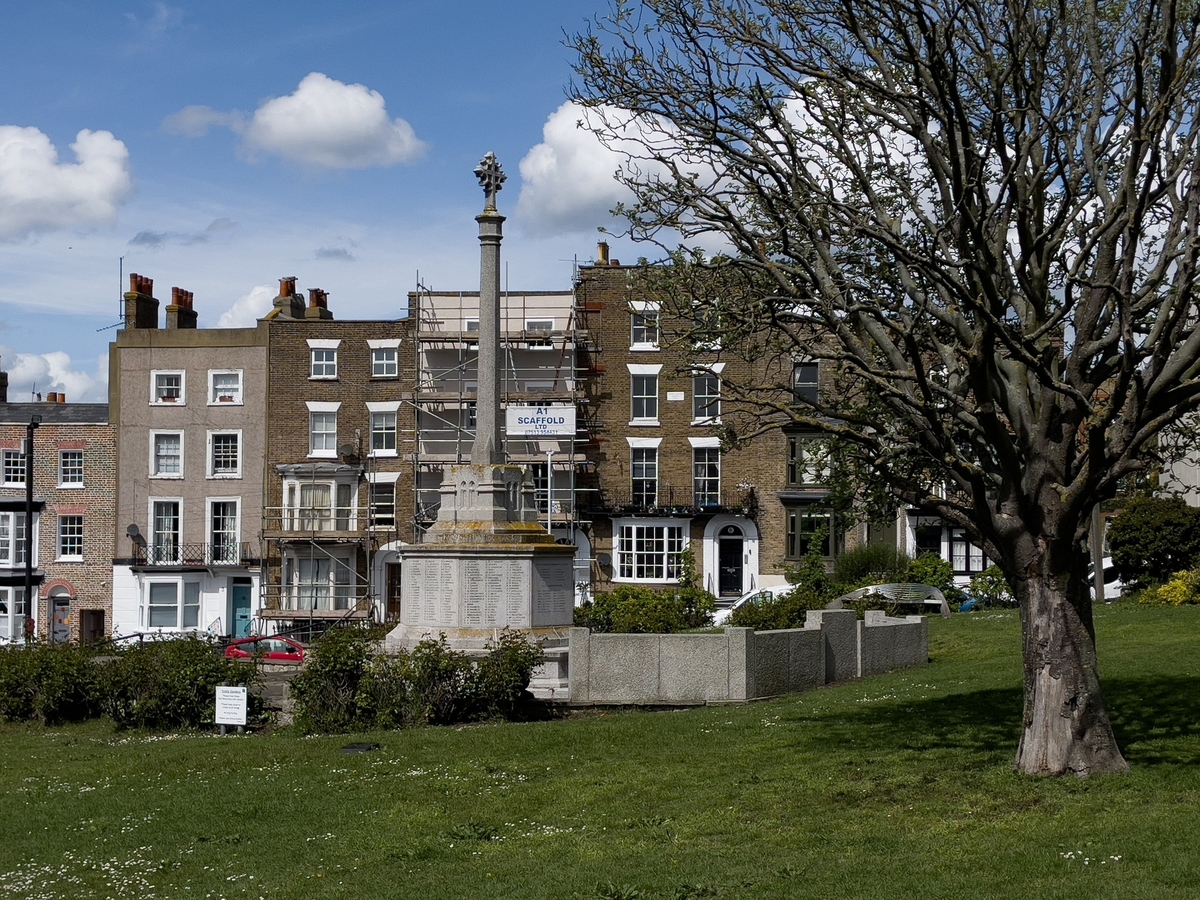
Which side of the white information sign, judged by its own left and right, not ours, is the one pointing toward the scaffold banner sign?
back

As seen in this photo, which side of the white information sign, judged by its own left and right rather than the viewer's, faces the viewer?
front

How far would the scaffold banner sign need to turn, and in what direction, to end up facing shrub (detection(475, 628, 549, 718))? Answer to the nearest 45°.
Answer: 0° — it already faces it

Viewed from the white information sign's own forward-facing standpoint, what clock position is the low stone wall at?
The low stone wall is roughly at 9 o'clock from the white information sign.

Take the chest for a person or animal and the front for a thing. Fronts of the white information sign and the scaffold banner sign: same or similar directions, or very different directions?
same or similar directions

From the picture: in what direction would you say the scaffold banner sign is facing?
toward the camera

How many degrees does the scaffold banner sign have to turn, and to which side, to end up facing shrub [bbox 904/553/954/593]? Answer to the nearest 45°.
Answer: approximately 90° to its left

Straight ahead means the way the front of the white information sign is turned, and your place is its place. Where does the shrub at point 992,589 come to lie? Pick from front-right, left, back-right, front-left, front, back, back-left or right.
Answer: back-left

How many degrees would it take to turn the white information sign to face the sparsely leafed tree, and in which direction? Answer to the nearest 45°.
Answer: approximately 45° to its left

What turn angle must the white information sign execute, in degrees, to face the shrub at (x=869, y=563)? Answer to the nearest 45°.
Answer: approximately 135° to its left

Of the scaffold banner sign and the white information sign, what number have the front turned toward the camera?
2
